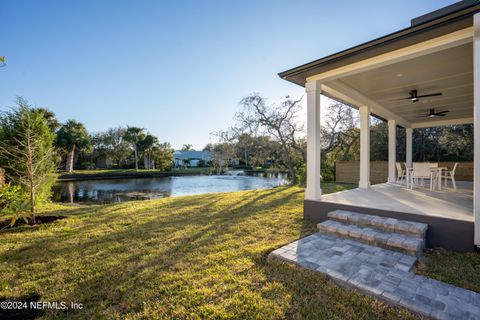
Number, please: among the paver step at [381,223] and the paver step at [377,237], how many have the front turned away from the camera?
0

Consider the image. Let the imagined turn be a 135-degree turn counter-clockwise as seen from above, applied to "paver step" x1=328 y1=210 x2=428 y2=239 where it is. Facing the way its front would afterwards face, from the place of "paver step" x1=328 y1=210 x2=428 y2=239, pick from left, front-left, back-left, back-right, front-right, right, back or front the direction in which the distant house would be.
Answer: back-left

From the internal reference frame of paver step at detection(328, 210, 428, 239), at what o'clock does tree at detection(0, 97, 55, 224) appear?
The tree is roughly at 1 o'clock from the paver step.

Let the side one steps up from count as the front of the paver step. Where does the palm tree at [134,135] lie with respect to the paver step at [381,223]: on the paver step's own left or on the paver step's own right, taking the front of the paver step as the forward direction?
on the paver step's own right

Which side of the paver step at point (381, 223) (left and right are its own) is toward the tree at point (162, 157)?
right

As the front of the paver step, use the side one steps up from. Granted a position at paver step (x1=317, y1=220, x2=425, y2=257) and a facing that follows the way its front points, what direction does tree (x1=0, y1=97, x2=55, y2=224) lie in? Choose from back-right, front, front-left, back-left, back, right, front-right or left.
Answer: front-right

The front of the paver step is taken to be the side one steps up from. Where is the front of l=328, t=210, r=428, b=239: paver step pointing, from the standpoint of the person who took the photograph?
facing the viewer and to the left of the viewer

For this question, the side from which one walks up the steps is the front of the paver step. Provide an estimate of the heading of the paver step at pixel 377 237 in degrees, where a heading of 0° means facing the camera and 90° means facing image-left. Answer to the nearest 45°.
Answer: approximately 45°

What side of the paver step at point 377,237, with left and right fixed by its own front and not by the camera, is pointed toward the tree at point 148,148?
right

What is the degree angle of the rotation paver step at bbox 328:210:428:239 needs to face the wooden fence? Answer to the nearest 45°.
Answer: approximately 135° to its right

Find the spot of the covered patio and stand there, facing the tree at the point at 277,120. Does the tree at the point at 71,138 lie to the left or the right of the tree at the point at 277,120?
left
